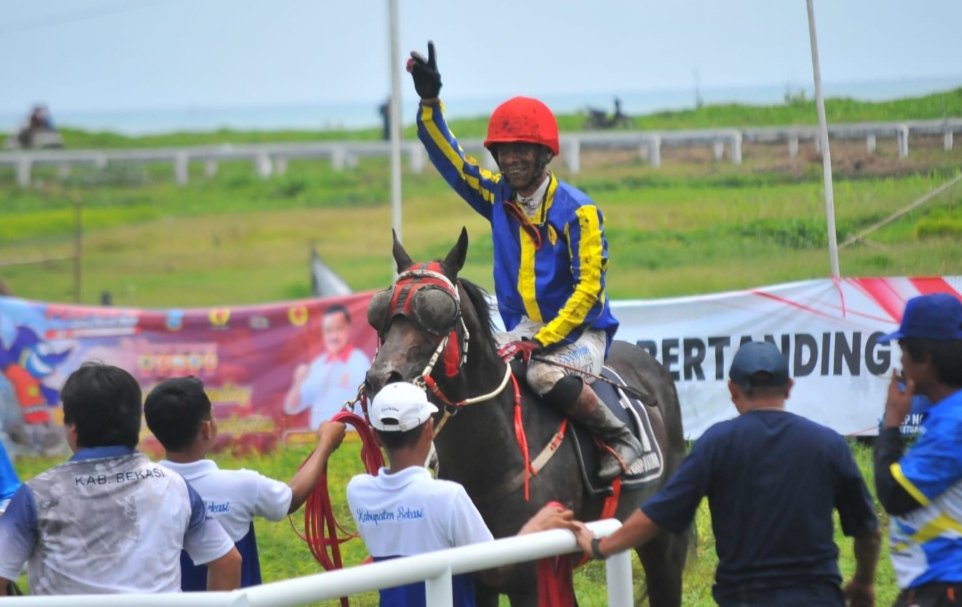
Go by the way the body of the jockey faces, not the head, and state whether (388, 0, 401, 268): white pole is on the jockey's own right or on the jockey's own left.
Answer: on the jockey's own right

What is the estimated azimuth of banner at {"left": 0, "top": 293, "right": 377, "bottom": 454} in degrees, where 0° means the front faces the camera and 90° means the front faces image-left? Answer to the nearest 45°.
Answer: approximately 0°

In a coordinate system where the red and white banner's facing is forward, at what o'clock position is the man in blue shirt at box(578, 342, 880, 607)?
The man in blue shirt is roughly at 12 o'clock from the red and white banner.

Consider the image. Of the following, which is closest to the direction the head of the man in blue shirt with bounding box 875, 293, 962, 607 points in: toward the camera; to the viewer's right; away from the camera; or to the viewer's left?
to the viewer's left

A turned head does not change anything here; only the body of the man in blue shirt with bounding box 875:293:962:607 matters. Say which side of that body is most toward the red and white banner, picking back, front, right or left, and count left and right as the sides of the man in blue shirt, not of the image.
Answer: right

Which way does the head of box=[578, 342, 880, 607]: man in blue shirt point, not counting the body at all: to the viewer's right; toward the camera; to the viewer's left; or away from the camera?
away from the camera

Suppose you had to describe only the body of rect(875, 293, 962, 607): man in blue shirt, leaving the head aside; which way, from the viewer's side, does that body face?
to the viewer's left

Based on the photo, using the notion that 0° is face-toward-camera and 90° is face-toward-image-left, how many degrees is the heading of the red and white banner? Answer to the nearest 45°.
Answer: approximately 0°

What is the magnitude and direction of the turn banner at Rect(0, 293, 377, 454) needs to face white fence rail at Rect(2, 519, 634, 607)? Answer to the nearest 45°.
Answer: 0° — it already faces it

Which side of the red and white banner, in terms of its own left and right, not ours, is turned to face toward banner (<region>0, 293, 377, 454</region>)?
right

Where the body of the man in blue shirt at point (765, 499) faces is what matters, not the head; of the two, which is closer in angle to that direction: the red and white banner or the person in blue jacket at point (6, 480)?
the red and white banner

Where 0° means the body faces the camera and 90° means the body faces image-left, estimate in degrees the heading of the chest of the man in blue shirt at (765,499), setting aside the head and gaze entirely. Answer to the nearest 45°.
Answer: approximately 180°
